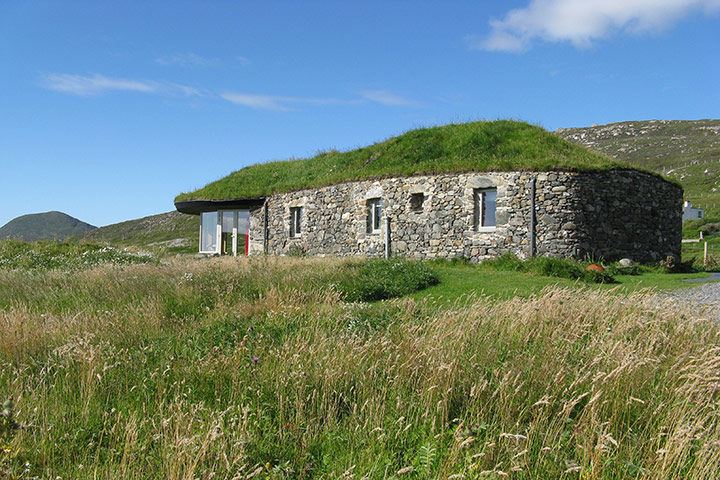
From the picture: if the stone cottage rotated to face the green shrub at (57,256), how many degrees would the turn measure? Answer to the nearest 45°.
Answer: approximately 45° to its right

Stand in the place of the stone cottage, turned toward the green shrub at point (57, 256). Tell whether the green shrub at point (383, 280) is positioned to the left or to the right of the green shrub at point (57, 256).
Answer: left

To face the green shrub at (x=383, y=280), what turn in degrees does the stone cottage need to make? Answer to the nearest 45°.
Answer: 0° — it already faces it

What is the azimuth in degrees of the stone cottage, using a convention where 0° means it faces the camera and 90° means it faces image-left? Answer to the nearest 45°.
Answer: approximately 45°
